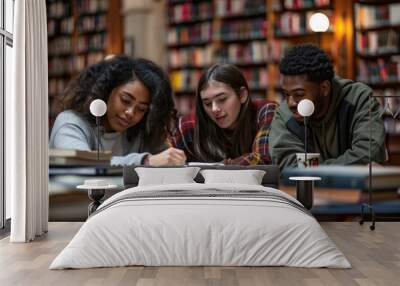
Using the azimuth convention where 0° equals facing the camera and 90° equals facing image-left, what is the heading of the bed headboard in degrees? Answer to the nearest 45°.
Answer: approximately 0°

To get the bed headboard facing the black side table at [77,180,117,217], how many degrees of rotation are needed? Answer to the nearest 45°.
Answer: approximately 90° to its right

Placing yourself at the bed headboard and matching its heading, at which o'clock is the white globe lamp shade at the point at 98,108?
The white globe lamp shade is roughly at 3 o'clock from the bed headboard.

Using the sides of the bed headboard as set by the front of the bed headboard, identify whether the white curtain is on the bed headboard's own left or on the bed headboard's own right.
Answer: on the bed headboard's own right
